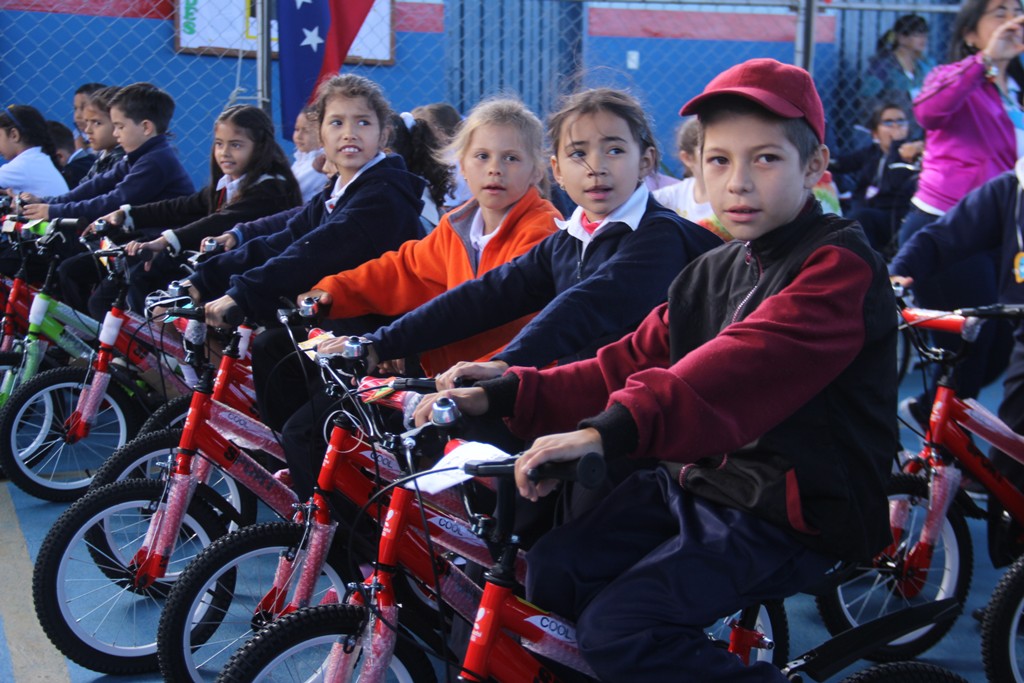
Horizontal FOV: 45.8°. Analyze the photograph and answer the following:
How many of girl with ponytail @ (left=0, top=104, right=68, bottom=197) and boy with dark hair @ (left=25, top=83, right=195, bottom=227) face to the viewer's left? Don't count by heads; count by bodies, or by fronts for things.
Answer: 2

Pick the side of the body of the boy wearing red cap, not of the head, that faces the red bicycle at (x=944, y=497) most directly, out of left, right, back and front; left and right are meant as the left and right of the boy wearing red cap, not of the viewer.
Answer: back

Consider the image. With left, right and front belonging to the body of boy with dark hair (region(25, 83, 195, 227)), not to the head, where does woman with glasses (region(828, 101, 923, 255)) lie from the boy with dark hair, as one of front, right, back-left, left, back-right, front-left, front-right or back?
back

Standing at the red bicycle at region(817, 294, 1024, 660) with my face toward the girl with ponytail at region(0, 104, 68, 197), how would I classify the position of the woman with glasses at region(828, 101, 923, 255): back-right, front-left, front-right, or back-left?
front-right

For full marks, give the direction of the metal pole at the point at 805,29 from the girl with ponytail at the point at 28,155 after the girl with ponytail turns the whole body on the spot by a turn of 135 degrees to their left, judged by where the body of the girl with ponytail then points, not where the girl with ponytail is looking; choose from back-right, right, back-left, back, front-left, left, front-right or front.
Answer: front

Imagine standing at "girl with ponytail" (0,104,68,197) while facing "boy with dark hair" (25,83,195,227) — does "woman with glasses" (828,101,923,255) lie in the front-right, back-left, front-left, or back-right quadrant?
front-left

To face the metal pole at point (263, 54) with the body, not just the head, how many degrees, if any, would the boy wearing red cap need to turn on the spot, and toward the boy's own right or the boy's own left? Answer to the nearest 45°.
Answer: approximately 90° to the boy's own right

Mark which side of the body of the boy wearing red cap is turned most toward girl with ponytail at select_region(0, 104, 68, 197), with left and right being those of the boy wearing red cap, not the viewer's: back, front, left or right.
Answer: right

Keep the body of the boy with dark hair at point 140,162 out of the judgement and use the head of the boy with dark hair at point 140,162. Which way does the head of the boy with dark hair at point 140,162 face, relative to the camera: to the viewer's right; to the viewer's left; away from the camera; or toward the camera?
to the viewer's left

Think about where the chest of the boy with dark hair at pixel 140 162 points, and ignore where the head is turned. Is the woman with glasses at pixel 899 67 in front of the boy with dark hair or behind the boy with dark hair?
behind

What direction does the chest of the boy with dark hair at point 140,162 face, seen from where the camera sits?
to the viewer's left

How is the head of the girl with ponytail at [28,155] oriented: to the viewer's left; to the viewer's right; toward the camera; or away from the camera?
to the viewer's left

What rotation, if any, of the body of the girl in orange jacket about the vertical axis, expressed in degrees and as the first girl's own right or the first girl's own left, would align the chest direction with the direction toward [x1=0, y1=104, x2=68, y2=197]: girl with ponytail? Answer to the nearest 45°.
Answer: approximately 90° to the first girl's own right

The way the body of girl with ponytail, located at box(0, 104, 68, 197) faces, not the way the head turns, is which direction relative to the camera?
to the viewer's left

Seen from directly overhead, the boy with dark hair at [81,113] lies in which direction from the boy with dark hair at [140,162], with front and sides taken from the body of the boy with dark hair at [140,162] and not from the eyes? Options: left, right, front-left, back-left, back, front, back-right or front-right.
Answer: right

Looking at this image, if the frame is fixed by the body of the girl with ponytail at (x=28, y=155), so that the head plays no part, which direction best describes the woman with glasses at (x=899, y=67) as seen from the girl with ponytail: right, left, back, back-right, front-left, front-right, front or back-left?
back

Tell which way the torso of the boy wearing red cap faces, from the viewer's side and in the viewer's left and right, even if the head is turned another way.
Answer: facing the viewer and to the left of the viewer
